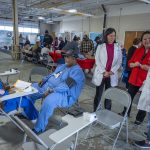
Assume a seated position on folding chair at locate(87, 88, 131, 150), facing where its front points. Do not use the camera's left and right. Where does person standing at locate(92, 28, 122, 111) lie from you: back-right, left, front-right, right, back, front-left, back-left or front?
back-right

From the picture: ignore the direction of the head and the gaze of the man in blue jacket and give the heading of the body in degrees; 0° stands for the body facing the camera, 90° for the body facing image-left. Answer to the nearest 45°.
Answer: approximately 45°

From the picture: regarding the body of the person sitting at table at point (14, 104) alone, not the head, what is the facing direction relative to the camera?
to the viewer's right

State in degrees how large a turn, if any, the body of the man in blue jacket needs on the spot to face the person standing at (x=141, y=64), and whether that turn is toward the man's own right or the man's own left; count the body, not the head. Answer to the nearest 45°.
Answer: approximately 135° to the man's own left
